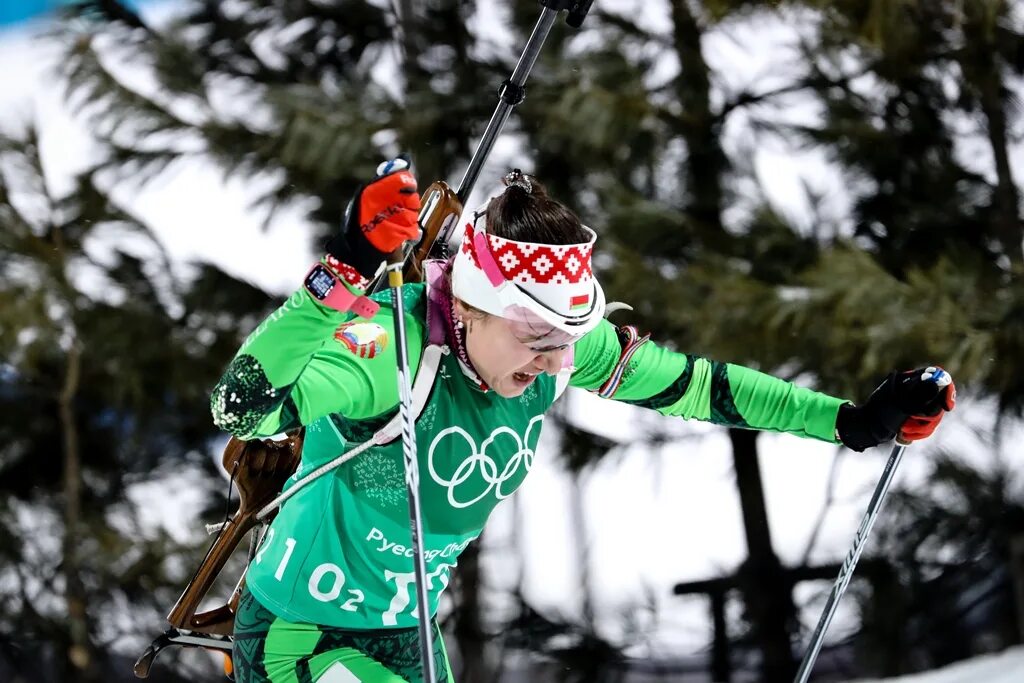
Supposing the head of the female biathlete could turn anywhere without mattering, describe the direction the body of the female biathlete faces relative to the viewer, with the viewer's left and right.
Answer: facing the viewer and to the right of the viewer
